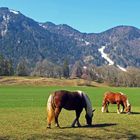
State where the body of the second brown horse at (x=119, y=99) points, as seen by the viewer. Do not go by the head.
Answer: to the viewer's right

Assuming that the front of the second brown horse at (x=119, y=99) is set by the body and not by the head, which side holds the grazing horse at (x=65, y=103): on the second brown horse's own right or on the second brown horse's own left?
on the second brown horse's own right

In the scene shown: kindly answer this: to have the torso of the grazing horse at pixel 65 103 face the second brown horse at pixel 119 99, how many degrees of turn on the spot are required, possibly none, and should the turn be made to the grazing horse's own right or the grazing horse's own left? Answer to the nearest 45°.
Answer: approximately 45° to the grazing horse's own left

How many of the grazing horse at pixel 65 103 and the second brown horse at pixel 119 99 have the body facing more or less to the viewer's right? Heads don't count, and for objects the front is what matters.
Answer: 2

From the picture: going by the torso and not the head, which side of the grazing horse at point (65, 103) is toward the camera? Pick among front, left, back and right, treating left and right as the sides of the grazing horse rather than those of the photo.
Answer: right
